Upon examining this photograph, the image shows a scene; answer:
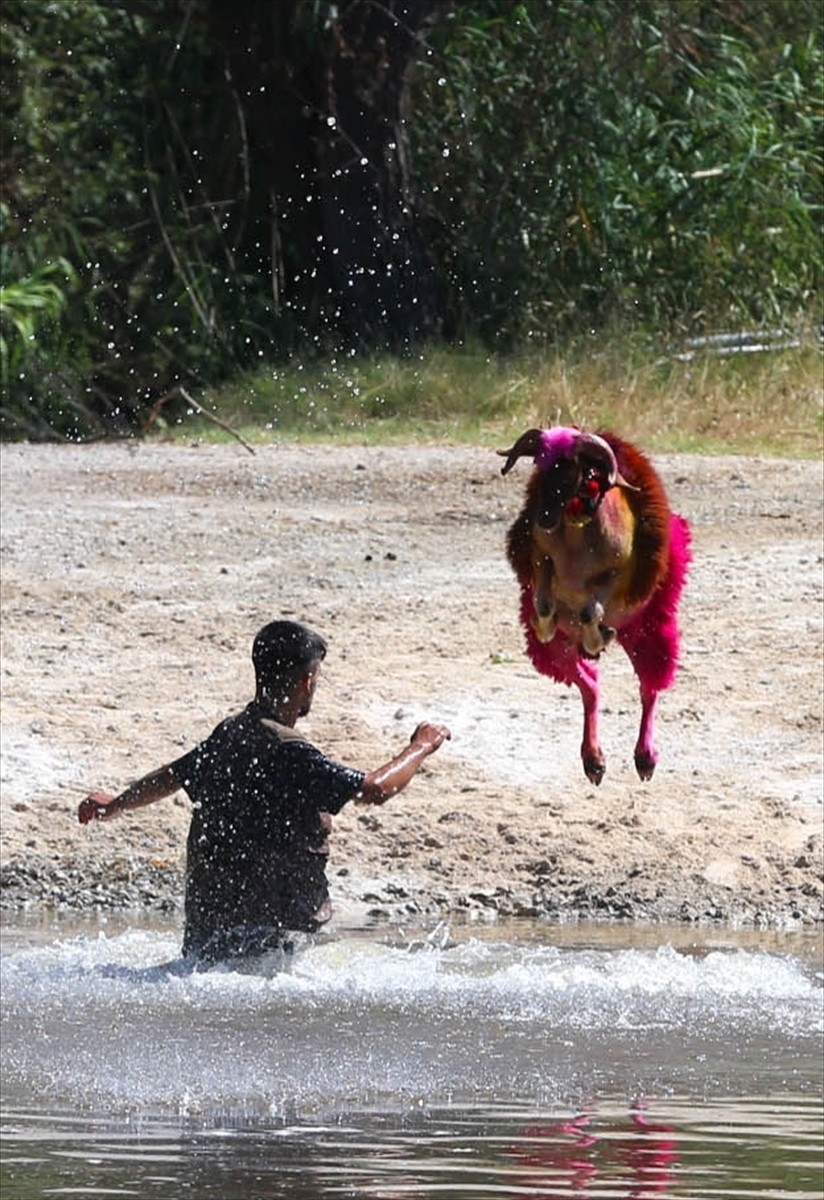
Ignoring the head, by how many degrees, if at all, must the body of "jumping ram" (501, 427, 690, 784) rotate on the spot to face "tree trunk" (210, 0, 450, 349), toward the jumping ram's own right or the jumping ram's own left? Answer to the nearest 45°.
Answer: approximately 180°

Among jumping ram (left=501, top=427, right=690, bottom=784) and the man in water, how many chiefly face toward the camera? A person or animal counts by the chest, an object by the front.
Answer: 1

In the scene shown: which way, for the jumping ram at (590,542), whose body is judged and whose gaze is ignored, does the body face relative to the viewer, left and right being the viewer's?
facing the viewer

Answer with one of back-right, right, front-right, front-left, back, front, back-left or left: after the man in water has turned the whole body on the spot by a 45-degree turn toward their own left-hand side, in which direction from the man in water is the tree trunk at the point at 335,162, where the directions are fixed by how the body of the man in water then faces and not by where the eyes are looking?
front

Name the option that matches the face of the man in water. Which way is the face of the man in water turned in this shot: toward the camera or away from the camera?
away from the camera

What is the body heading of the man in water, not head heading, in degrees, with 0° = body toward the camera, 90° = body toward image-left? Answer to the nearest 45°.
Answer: approximately 225°
